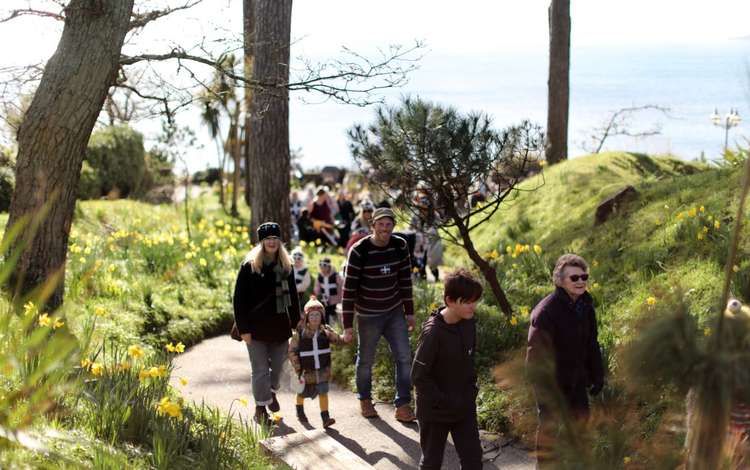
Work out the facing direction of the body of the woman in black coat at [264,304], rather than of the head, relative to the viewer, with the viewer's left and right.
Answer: facing the viewer

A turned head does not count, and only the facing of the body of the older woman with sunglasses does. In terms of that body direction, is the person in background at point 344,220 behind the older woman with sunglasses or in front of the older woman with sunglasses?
behind

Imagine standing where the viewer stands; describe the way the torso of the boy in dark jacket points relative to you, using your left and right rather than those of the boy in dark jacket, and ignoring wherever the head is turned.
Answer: facing the viewer and to the right of the viewer

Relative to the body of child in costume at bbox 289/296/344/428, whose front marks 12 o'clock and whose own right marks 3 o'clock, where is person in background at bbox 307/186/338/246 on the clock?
The person in background is roughly at 6 o'clock from the child in costume.

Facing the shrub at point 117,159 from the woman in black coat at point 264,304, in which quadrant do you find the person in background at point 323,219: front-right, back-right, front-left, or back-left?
front-right

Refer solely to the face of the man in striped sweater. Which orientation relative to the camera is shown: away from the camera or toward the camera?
toward the camera

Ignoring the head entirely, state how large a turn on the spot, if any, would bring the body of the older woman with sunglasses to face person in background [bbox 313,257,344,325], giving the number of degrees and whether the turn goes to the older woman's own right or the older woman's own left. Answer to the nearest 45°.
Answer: approximately 180°

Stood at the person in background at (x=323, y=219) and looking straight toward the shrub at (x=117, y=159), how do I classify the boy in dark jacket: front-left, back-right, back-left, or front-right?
back-left

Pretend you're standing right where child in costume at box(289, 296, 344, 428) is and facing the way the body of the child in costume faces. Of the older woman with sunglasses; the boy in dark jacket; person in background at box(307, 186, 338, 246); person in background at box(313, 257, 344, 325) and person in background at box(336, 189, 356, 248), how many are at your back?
3

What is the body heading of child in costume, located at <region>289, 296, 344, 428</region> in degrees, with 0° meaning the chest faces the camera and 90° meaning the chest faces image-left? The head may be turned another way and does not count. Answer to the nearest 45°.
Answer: approximately 0°

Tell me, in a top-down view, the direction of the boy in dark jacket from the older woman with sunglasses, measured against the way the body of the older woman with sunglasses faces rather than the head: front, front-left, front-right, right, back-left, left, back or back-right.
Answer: right

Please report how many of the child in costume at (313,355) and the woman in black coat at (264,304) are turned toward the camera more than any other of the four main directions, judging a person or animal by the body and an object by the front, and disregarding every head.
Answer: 2

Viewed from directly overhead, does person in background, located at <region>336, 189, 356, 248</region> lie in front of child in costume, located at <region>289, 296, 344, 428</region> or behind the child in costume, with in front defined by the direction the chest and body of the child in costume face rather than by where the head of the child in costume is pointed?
behind

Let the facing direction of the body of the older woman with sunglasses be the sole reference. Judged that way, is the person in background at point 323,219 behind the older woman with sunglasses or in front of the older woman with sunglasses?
behind
